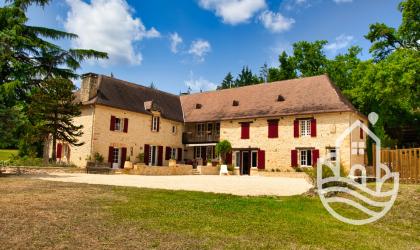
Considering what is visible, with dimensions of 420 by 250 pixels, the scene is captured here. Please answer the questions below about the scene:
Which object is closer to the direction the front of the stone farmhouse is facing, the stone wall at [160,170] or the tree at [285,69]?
the stone wall

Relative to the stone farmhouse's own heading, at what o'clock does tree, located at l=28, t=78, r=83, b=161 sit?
The tree is roughly at 2 o'clock from the stone farmhouse.

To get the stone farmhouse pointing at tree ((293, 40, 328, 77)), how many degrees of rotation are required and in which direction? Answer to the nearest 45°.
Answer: approximately 135° to its left

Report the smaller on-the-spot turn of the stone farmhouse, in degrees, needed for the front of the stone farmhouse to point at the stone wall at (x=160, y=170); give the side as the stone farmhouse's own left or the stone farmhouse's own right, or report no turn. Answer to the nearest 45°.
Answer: approximately 45° to the stone farmhouse's own right

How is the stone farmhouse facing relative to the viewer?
toward the camera

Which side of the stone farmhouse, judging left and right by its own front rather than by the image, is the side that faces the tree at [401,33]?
left

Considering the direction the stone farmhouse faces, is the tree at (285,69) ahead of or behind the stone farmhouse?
behind

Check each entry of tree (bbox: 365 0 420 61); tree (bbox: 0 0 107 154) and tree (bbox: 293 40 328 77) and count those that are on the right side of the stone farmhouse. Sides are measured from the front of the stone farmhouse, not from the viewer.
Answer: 1

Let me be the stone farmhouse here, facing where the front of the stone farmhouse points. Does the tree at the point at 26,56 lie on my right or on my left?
on my right
